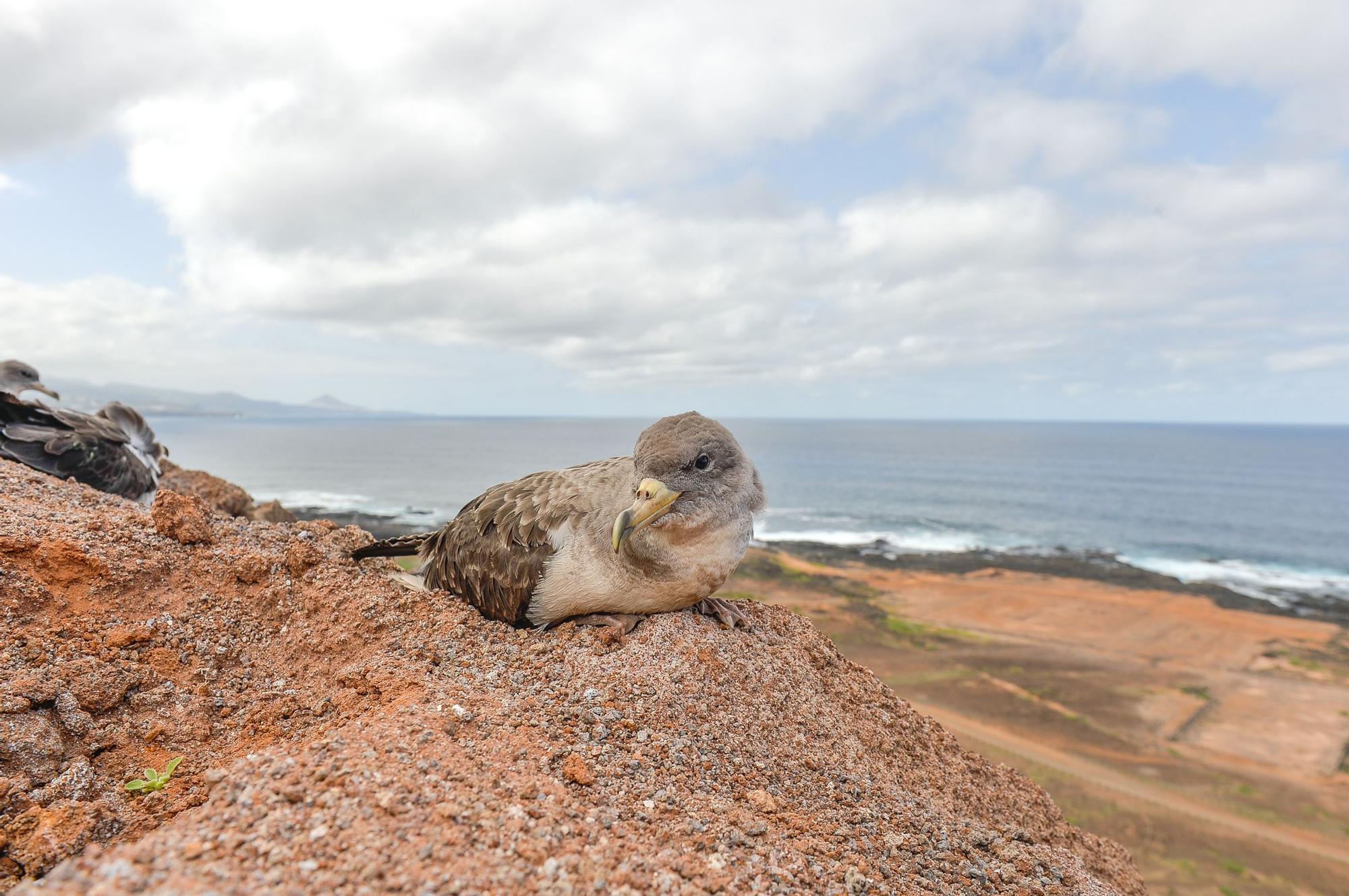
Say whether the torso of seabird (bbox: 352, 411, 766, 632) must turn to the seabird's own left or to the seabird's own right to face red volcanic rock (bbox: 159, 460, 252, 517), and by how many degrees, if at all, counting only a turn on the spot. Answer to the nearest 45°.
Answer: approximately 180°

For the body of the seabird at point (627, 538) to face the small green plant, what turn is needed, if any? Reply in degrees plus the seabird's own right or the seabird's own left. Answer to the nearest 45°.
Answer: approximately 90° to the seabird's own right

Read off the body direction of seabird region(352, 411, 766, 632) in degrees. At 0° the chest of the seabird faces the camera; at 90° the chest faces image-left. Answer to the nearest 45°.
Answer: approximately 315°

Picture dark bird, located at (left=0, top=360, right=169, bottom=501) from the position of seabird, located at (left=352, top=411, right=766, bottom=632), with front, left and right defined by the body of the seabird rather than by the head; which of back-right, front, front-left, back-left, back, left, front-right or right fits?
back
